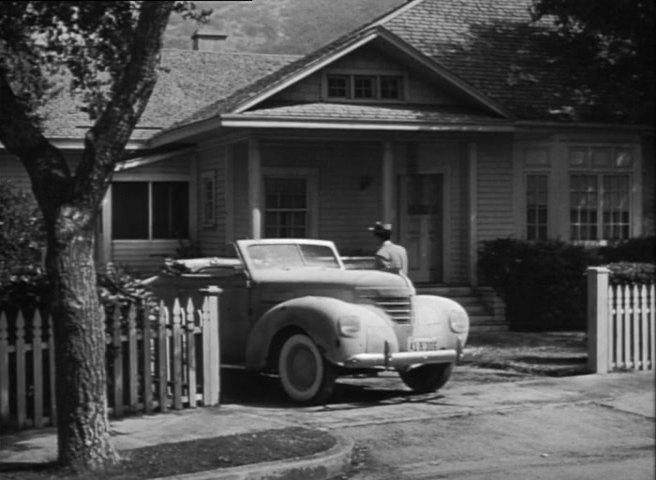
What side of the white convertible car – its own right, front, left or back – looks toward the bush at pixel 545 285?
left

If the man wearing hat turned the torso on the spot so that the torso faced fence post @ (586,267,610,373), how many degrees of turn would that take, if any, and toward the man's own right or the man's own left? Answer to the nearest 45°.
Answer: approximately 180°

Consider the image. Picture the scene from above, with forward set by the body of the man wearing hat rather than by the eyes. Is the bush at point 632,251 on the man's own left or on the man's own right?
on the man's own right

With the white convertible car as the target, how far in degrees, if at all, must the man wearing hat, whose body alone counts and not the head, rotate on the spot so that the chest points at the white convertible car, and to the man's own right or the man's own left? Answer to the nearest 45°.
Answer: approximately 90° to the man's own left

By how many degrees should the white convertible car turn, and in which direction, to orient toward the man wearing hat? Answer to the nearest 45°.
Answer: approximately 135° to its left

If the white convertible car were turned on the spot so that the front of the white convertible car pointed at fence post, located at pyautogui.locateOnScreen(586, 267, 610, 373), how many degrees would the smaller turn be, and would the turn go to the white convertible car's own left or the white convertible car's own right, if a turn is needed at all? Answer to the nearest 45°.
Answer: approximately 90° to the white convertible car's own left

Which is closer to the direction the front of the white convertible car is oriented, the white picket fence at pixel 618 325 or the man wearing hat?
the white picket fence

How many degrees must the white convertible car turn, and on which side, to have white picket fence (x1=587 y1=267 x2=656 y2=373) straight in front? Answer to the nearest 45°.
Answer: approximately 90° to its left

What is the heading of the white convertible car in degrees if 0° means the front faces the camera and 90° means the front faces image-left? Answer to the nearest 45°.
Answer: approximately 315°

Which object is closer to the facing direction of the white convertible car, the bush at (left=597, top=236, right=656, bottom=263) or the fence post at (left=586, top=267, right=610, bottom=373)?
the fence post
